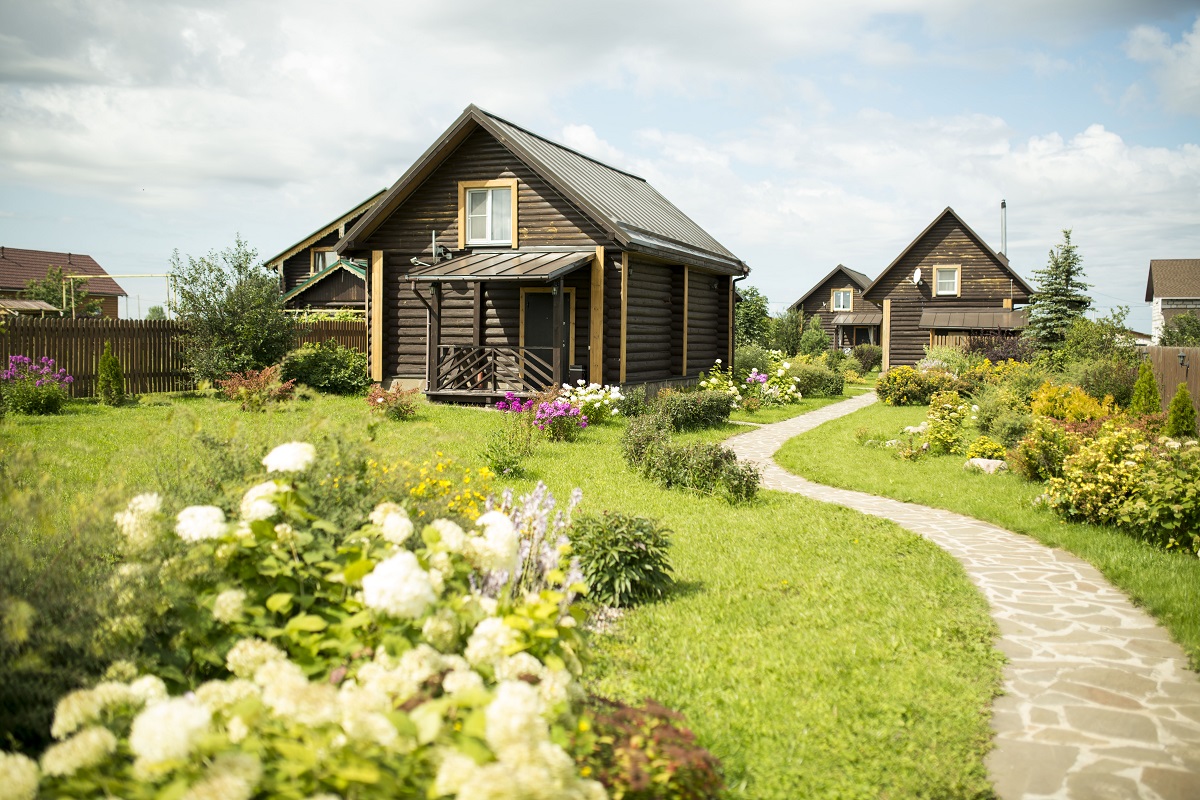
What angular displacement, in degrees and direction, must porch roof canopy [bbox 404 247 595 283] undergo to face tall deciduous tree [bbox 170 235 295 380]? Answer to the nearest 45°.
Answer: approximately 45° to its right

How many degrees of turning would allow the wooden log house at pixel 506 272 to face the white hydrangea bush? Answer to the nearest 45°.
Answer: approximately 45° to its left

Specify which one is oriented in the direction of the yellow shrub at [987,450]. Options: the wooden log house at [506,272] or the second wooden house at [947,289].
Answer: the second wooden house

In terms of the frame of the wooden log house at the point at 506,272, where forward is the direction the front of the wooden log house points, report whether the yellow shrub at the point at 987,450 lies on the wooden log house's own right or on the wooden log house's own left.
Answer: on the wooden log house's own left

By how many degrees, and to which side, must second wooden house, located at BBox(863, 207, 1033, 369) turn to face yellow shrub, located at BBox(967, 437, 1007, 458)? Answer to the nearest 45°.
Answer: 0° — it already faces it

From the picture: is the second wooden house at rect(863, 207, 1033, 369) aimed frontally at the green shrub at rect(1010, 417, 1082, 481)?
yes

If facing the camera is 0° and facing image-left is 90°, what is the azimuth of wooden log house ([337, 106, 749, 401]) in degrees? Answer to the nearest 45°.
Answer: approximately 45°
